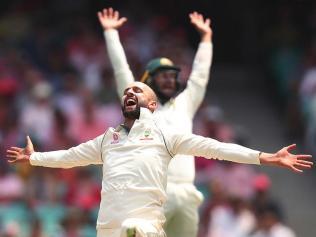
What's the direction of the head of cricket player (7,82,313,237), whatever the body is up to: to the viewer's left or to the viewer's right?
to the viewer's left

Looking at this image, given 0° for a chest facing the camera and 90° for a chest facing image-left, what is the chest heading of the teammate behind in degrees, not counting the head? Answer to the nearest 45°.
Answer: approximately 315°
